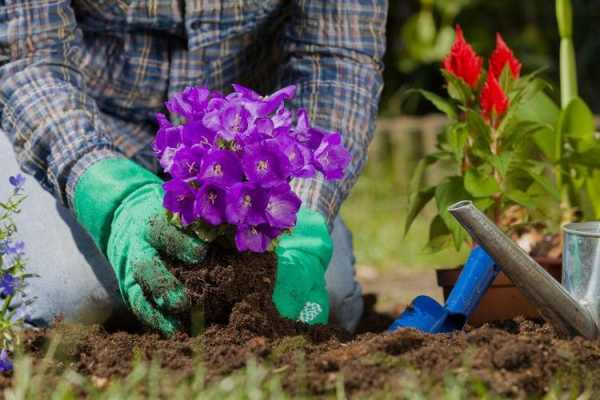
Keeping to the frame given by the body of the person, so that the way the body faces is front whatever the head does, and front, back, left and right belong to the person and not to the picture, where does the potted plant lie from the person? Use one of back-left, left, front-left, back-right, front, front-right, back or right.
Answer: left

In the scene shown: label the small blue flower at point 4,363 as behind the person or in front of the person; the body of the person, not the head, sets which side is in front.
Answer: in front

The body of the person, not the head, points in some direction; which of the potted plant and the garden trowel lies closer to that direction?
the garden trowel

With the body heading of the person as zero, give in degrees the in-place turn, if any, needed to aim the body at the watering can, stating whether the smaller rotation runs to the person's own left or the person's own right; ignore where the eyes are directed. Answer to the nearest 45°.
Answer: approximately 45° to the person's own left

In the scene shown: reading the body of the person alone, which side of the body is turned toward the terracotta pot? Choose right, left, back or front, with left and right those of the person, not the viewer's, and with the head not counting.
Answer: left

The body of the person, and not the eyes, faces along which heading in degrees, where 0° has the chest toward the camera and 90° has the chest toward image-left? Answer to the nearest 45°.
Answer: approximately 0°

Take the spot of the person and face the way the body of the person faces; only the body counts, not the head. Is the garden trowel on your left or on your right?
on your left
